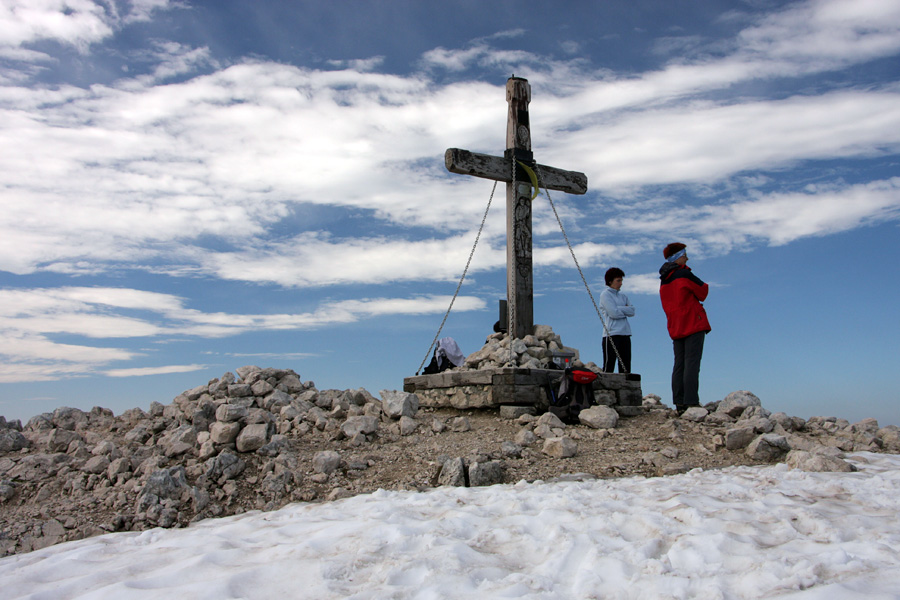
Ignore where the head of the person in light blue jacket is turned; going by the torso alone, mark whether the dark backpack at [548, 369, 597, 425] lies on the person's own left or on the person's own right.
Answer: on the person's own right

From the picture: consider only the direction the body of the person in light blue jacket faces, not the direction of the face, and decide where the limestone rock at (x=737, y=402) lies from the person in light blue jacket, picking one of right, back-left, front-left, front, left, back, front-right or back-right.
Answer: front-left

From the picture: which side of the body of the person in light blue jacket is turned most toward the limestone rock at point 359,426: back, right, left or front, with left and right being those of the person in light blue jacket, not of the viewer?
right

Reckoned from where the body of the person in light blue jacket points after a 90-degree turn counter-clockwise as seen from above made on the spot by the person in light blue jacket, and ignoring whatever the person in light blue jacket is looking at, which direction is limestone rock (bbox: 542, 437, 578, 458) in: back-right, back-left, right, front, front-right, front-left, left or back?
back-right

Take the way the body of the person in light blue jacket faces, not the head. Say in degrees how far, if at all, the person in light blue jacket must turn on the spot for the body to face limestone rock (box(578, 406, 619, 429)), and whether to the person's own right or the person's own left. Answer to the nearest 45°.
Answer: approximately 45° to the person's own right

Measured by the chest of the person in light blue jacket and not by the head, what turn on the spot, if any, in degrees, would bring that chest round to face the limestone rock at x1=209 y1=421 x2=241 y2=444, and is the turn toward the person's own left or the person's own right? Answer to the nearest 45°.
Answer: approximately 90° to the person's own right

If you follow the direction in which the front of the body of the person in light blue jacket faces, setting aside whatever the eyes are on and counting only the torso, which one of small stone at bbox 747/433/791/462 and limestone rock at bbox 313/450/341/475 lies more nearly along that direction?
the small stone

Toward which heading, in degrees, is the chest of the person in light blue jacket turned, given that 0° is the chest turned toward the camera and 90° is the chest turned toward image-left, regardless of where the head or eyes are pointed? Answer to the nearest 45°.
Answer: approximately 315°

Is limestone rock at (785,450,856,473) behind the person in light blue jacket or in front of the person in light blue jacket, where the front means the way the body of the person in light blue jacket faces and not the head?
in front

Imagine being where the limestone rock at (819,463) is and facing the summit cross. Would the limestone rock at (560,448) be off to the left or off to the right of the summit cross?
left

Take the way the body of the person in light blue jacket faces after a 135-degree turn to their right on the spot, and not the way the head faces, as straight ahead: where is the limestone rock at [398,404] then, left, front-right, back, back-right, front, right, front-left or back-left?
front-left

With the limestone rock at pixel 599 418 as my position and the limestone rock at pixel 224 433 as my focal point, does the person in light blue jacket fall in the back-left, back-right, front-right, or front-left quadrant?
back-right

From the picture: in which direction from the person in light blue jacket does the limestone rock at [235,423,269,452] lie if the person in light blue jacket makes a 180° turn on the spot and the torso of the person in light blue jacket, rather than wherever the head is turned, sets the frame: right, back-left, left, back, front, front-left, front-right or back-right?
left
